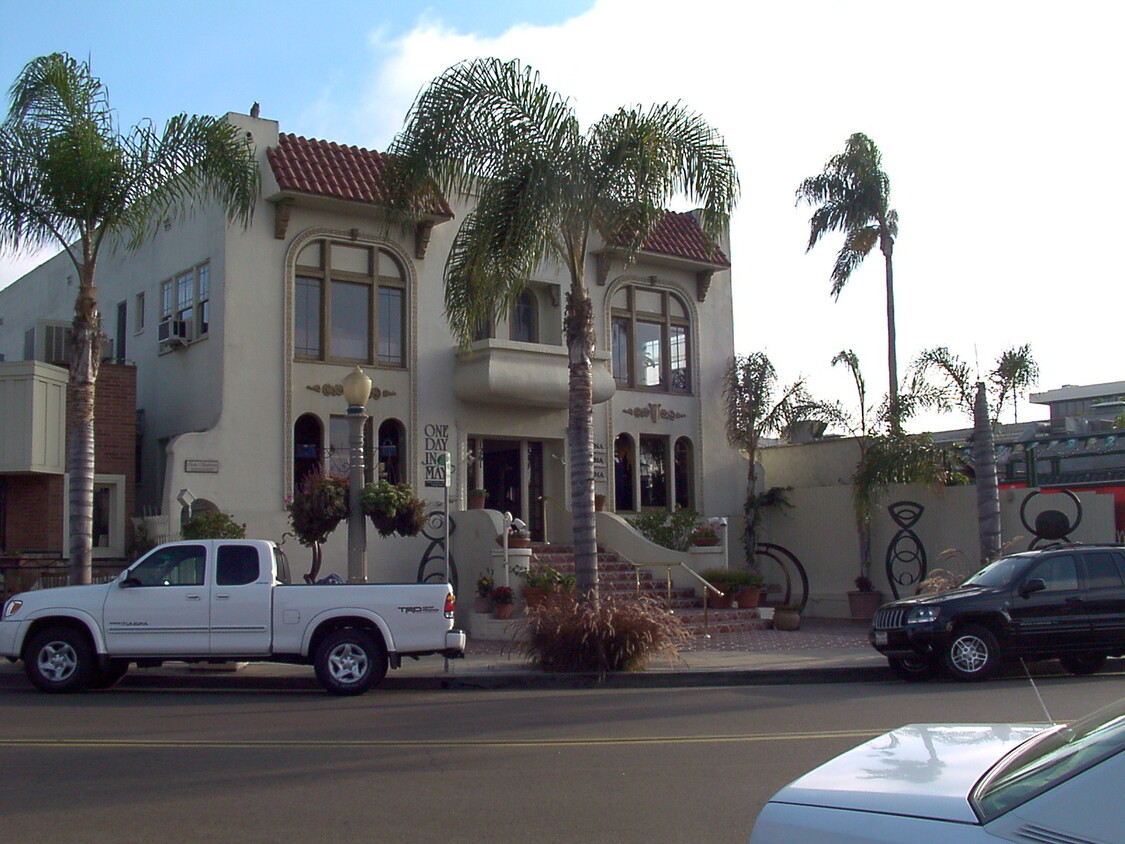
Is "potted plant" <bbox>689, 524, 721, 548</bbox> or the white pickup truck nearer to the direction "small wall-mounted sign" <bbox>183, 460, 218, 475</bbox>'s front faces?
the white pickup truck

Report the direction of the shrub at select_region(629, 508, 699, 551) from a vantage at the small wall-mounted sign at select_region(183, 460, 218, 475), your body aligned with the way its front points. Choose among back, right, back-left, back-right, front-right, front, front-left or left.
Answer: left

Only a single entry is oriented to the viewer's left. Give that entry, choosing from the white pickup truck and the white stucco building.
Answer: the white pickup truck

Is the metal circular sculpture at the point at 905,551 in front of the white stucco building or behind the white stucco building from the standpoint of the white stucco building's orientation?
in front

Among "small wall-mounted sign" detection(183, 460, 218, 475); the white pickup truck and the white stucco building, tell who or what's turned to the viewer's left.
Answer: the white pickup truck

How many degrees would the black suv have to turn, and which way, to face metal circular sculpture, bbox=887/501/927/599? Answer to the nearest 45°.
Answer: approximately 135° to its right

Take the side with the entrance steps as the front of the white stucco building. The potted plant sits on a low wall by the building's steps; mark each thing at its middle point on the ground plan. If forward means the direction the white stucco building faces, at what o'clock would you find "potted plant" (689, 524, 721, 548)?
The potted plant is roughly at 11 o'clock from the white stucco building.

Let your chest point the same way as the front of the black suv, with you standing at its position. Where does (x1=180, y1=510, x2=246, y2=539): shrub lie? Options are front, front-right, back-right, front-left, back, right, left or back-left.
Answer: front-right

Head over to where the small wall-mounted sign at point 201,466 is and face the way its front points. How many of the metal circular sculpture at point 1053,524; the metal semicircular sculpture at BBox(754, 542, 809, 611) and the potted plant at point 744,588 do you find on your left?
3

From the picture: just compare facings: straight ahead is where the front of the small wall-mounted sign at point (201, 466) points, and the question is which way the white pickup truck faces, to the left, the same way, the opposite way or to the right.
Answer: to the right

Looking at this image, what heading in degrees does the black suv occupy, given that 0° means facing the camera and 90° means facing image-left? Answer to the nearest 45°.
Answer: approximately 45°

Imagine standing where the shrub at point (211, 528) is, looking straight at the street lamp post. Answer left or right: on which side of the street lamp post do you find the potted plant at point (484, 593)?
left

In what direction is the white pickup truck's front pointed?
to the viewer's left
